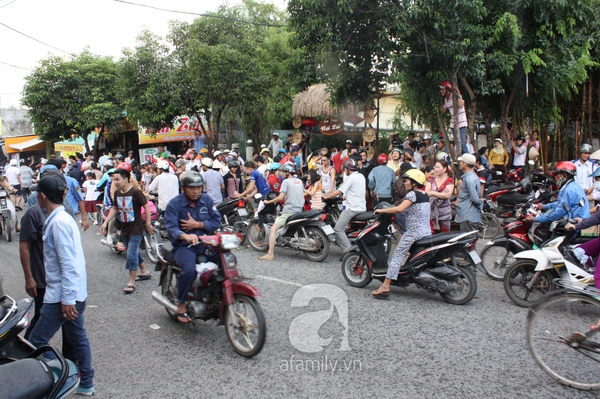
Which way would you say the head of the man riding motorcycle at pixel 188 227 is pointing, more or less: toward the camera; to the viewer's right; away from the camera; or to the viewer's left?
toward the camera

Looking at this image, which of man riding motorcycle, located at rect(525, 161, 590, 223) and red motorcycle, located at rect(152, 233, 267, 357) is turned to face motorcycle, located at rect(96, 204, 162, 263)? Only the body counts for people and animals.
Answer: the man riding motorcycle

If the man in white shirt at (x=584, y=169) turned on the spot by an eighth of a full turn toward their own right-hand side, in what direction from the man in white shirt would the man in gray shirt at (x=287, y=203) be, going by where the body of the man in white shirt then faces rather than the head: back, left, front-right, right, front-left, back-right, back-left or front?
front

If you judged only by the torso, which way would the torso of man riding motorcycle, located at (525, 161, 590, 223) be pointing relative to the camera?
to the viewer's left

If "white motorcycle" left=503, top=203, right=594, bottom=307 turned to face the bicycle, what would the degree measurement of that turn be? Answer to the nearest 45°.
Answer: approximately 90° to its left

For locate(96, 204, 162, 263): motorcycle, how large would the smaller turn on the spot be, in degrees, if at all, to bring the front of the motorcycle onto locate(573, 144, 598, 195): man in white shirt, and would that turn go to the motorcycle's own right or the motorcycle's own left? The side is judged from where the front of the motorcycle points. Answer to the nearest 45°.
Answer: approximately 45° to the motorcycle's own left

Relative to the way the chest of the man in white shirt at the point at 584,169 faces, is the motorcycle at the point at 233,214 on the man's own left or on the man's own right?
on the man's own right

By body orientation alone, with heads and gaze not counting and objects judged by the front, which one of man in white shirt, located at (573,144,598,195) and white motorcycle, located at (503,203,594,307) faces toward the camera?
the man in white shirt

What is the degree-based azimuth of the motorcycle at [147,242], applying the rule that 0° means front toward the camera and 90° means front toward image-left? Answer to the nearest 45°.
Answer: approximately 315°

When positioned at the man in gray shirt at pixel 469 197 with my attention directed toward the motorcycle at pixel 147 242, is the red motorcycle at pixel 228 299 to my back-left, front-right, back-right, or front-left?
front-left

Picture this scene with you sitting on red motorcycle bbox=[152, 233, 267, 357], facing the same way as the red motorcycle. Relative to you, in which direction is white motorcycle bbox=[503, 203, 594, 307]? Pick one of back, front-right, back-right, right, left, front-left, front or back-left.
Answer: front-left

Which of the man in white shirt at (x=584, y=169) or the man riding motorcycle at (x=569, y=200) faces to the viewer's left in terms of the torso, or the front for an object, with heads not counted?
the man riding motorcycle
